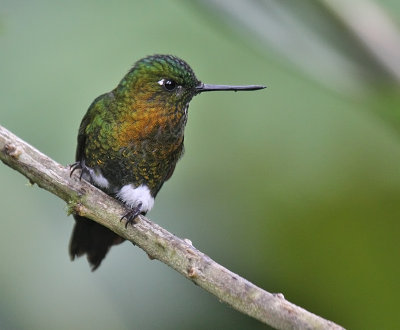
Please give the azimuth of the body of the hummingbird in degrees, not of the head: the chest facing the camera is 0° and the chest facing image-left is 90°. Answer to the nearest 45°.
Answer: approximately 315°
